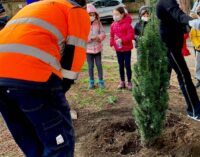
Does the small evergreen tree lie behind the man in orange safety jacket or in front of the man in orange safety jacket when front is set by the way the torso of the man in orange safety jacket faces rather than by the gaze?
in front

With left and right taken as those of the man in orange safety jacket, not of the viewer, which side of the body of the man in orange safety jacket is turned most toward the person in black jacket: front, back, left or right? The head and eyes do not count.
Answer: front

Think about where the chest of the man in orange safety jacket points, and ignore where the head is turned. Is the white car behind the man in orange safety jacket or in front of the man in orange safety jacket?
in front

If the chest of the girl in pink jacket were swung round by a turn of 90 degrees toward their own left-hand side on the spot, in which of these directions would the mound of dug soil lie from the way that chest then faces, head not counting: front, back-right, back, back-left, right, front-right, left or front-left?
front-right

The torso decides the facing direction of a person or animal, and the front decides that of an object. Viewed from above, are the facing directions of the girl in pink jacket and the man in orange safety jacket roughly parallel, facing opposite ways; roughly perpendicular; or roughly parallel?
roughly parallel, facing opposite ways

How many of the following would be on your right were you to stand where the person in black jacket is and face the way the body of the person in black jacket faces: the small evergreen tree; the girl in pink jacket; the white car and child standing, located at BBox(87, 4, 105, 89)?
1

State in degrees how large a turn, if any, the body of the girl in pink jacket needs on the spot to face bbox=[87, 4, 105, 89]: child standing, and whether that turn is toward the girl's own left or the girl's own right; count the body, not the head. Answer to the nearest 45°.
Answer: approximately 45° to the girl's own right

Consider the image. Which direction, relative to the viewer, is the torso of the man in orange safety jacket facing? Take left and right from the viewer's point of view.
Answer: facing away from the viewer and to the right of the viewer
